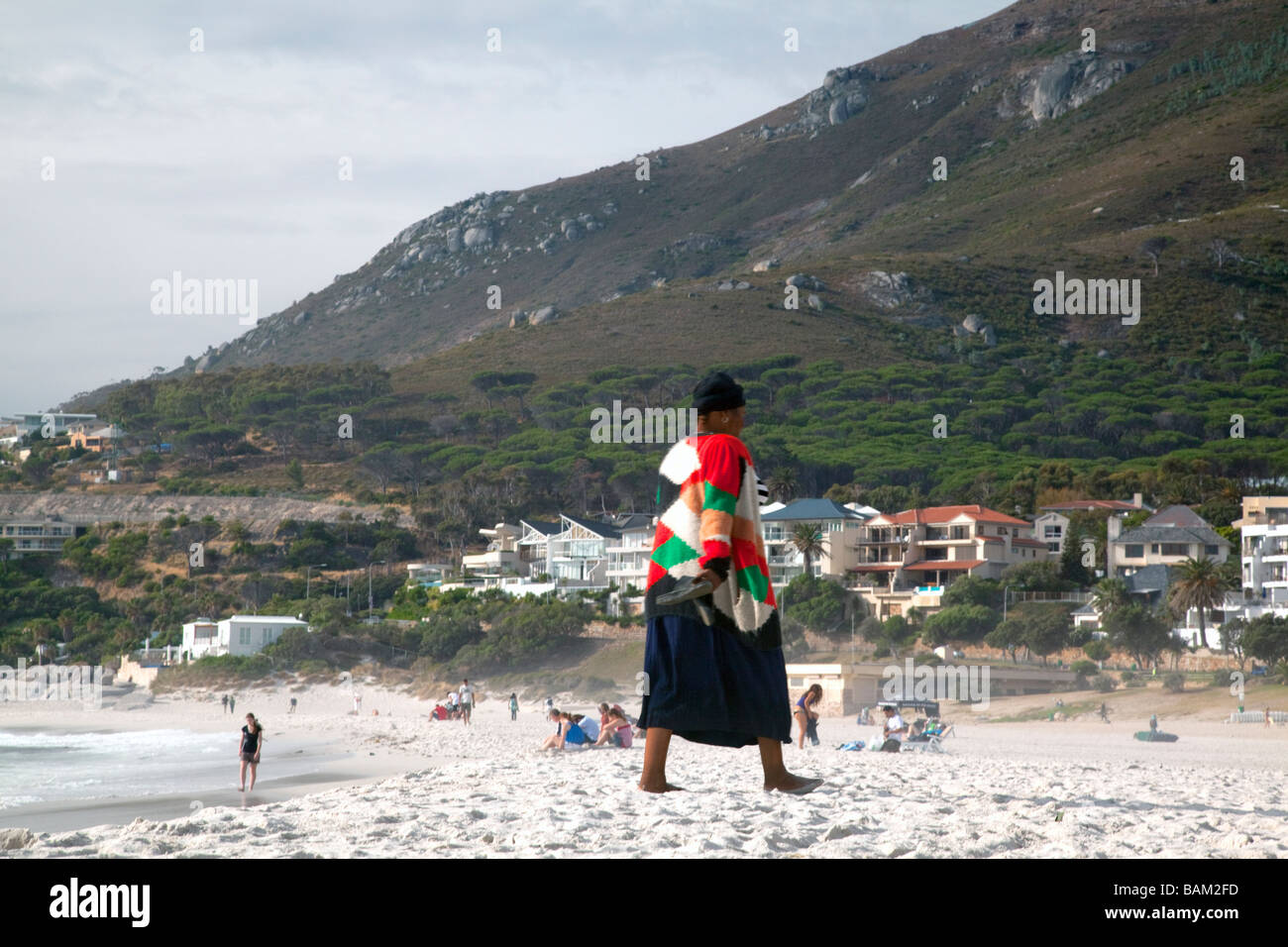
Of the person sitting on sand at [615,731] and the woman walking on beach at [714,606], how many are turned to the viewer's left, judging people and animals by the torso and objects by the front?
1

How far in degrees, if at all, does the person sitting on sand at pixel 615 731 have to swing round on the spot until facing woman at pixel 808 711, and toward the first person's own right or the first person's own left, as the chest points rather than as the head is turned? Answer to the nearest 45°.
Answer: approximately 135° to the first person's own left

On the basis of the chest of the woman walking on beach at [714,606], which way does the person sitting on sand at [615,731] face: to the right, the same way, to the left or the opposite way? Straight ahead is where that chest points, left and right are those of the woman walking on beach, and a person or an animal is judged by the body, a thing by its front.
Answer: the opposite way

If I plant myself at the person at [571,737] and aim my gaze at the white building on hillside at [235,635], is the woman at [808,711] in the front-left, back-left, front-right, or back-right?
back-right

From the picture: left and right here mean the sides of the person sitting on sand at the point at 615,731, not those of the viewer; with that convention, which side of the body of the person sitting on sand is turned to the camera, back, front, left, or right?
left

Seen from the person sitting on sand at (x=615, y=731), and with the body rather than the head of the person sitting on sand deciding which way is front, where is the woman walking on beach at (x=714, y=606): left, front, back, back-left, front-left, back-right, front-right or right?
left

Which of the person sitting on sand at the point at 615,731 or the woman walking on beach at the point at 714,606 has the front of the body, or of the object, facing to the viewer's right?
the woman walking on beach

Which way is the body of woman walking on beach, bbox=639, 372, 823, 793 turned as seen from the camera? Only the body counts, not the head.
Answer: to the viewer's right

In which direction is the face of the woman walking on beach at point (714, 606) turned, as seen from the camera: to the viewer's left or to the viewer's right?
to the viewer's right

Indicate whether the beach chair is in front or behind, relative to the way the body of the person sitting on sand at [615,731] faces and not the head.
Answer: behind

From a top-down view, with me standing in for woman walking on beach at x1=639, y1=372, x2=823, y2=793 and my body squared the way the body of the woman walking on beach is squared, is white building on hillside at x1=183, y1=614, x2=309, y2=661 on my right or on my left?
on my left

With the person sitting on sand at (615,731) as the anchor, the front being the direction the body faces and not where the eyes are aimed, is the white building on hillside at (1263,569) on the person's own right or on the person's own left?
on the person's own right

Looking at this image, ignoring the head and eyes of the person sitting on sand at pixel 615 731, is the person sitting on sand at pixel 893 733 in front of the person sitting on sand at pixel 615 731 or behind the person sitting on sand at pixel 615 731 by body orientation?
behind
